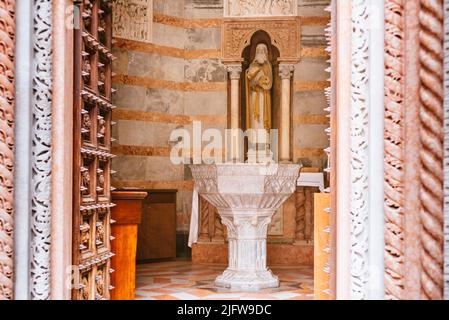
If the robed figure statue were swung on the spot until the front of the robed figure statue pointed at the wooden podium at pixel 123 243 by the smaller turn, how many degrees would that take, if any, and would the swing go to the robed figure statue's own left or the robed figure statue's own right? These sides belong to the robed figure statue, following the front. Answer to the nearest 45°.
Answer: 0° — it already faces it

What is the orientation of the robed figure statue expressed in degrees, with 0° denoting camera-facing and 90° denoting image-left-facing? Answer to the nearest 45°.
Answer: approximately 0°
